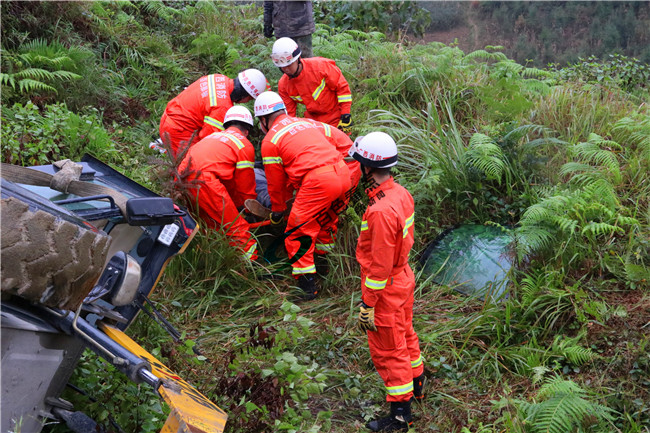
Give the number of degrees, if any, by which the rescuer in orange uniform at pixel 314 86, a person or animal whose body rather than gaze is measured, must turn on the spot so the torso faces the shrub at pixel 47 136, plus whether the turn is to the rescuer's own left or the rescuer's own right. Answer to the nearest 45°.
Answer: approximately 45° to the rescuer's own right

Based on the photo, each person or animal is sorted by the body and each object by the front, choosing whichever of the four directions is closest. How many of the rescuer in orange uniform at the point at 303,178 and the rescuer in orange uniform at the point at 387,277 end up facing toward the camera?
0

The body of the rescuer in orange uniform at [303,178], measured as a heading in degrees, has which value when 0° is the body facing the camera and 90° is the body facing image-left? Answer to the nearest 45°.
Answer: approximately 135°

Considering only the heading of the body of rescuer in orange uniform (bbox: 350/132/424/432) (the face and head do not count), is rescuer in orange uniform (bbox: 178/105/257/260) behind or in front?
in front

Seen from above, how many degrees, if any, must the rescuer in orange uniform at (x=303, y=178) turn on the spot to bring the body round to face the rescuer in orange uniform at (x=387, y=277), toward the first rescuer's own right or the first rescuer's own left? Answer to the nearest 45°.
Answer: approximately 135° to the first rescuer's own left

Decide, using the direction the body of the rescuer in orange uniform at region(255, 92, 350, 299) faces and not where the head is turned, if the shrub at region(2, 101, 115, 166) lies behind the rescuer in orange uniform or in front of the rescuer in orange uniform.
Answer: in front

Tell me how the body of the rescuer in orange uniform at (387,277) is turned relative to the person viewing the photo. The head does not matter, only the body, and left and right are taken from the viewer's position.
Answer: facing away from the viewer and to the left of the viewer

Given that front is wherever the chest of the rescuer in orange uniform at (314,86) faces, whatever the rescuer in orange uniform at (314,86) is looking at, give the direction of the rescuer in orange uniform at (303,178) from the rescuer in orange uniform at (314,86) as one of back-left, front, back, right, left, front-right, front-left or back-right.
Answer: front-left

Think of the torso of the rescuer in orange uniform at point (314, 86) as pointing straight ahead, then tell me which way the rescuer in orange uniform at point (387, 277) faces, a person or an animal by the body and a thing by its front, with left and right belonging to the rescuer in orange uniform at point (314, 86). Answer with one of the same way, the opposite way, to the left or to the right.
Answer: to the right

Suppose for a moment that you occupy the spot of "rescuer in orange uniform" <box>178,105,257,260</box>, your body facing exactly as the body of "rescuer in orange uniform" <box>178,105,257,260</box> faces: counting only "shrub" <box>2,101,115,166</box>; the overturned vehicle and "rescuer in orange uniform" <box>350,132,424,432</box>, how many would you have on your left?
1
